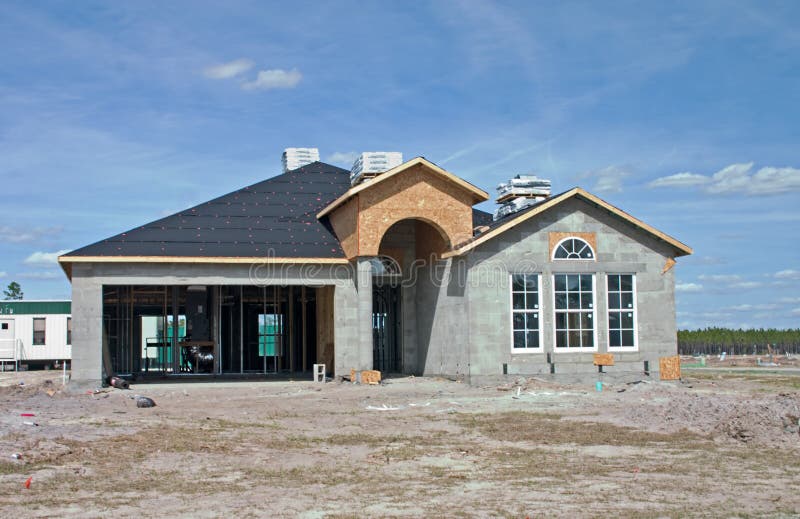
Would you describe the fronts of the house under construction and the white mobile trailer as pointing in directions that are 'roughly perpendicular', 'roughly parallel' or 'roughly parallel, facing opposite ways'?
roughly parallel

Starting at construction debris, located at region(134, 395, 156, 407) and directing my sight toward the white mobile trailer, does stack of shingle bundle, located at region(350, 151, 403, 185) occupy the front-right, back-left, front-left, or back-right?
front-right

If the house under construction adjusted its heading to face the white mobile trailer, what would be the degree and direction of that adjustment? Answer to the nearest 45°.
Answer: approximately 135° to its right

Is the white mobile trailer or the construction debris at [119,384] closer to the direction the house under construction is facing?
the construction debris

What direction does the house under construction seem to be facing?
toward the camera

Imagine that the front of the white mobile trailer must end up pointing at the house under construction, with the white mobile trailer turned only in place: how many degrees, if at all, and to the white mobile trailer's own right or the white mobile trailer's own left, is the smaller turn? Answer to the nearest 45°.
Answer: approximately 45° to the white mobile trailer's own left

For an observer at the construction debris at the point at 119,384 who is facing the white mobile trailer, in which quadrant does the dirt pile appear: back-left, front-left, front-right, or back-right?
back-right

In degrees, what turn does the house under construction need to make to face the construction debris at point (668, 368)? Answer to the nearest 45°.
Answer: approximately 90° to its left

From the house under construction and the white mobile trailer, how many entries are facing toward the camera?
2
